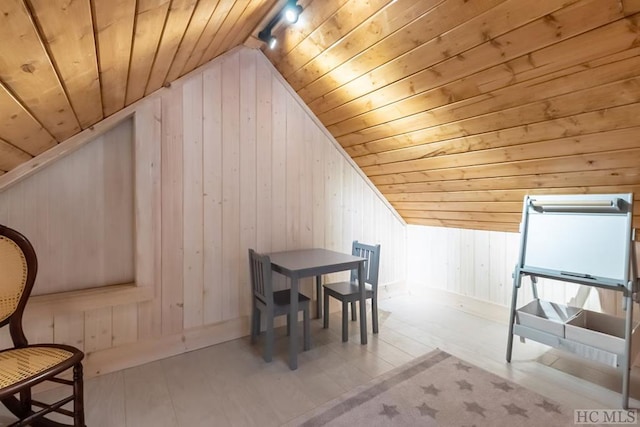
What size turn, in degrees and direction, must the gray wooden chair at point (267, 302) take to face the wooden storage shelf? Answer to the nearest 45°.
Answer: approximately 45° to its right

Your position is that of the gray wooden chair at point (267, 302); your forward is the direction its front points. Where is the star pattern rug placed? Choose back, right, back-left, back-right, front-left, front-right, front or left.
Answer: right

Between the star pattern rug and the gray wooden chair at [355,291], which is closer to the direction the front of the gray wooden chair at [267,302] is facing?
the gray wooden chair

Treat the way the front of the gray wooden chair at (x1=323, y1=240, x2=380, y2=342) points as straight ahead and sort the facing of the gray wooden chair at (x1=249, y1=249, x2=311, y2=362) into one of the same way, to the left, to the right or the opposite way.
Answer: the opposite way

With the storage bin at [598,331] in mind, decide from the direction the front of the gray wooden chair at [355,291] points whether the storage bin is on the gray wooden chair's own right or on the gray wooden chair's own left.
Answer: on the gray wooden chair's own left

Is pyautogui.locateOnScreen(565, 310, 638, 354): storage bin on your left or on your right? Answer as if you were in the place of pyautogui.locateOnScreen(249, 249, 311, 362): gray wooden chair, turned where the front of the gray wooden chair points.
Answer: on your right

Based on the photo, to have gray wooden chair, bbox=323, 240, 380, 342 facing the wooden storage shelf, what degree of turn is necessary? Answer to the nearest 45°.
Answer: approximately 90° to its left

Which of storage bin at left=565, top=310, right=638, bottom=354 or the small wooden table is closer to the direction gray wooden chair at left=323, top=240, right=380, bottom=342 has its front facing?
the small wooden table

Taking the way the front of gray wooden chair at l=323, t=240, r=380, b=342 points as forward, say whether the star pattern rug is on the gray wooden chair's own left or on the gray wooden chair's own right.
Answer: on the gray wooden chair's own left

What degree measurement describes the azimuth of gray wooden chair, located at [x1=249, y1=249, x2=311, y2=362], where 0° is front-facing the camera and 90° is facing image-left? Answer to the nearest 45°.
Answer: approximately 225°

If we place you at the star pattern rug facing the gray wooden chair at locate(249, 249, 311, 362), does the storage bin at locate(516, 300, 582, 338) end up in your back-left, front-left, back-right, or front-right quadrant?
back-right
